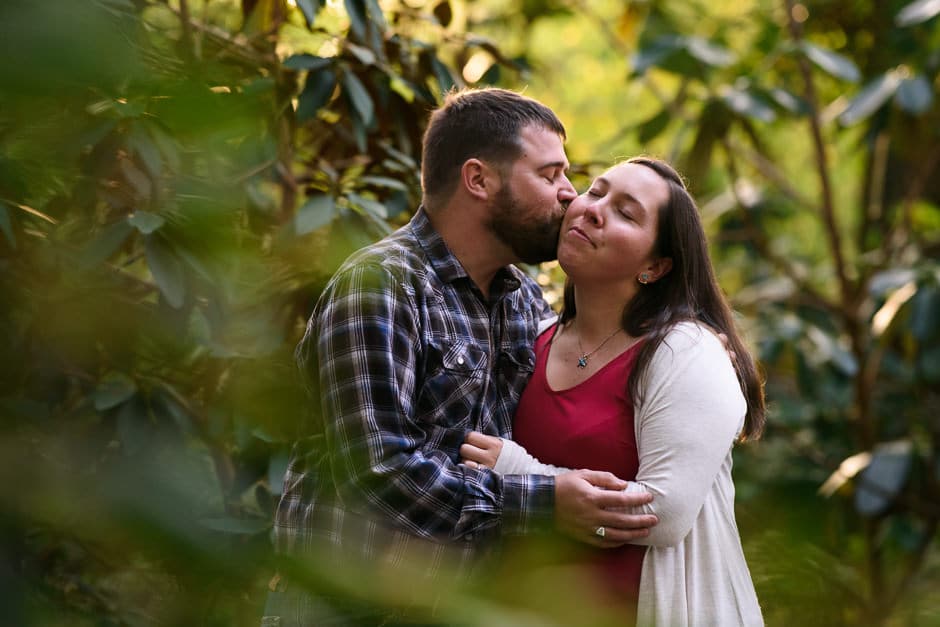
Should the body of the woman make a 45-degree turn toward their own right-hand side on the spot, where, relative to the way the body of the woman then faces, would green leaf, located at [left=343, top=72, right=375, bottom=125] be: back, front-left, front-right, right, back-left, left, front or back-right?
front-right

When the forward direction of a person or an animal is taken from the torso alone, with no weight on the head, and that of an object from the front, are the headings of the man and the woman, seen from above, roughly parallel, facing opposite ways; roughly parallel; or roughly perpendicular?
roughly perpendicular

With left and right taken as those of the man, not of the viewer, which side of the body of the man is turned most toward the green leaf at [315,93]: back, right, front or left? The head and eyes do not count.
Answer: back

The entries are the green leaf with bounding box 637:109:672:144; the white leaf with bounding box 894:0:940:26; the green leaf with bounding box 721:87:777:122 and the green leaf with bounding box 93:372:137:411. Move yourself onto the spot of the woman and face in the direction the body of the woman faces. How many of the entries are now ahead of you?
1

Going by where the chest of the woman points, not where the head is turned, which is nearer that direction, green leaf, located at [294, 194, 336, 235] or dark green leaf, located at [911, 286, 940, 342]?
the green leaf

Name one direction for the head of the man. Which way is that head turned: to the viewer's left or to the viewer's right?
to the viewer's right

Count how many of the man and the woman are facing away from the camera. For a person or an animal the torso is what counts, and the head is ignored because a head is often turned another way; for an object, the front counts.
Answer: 0

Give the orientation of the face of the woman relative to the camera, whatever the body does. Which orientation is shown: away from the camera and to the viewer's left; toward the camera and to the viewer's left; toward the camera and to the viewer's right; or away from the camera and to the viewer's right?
toward the camera and to the viewer's left

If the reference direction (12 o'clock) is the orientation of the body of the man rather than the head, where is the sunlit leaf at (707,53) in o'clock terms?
The sunlit leaf is roughly at 8 o'clock from the man.

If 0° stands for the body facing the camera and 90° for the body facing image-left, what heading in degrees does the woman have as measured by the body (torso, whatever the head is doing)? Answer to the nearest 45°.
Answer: approximately 45°

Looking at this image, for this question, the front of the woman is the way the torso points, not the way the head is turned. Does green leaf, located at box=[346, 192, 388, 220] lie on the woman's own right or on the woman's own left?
on the woman's own right
